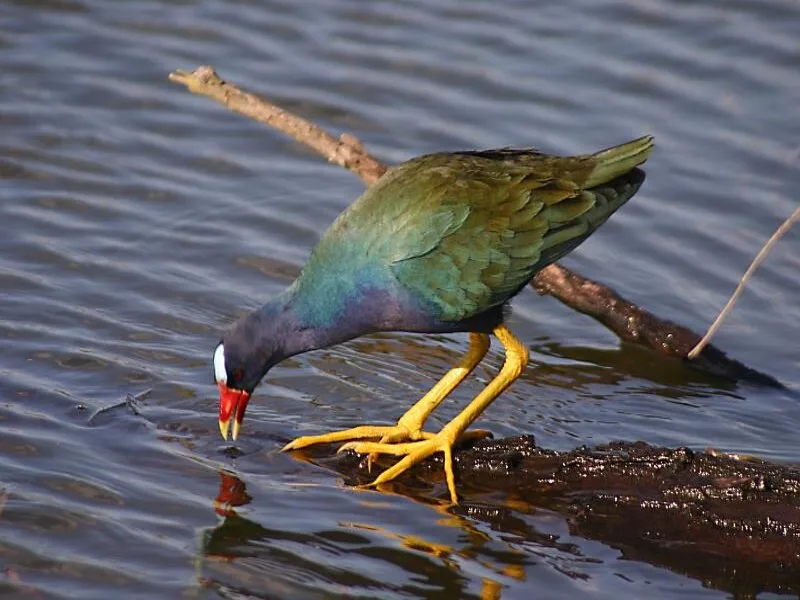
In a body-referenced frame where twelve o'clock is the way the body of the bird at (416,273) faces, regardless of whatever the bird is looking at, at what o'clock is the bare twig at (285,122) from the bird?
The bare twig is roughly at 2 o'clock from the bird.

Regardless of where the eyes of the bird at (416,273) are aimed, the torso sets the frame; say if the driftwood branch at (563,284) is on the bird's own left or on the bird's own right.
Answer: on the bird's own right

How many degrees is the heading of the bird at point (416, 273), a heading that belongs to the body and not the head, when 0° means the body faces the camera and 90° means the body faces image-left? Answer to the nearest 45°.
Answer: approximately 90°
